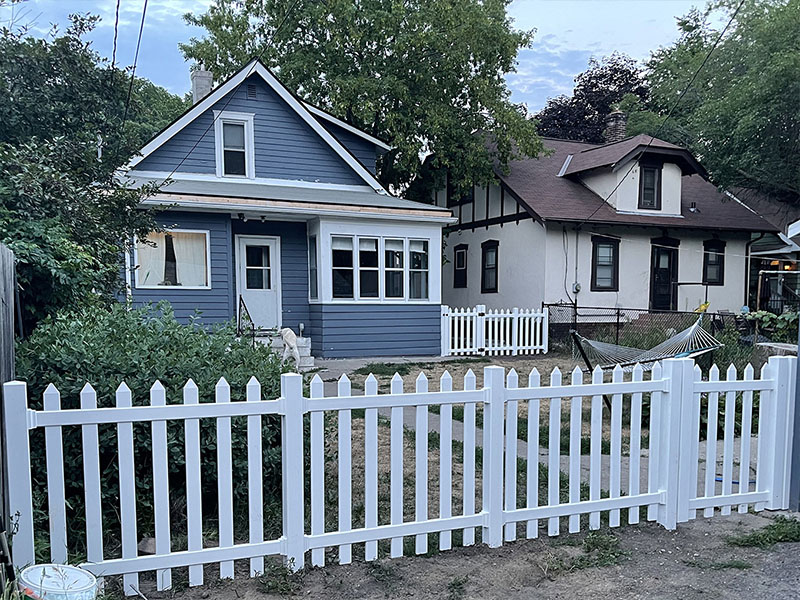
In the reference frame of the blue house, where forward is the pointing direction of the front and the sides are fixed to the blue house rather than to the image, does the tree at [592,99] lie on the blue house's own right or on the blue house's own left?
on the blue house's own left

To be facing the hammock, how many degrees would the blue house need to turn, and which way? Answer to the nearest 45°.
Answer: approximately 45° to its left

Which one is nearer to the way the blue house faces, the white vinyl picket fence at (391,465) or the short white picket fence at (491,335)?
the white vinyl picket fence

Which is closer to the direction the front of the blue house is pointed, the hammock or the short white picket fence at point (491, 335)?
the hammock

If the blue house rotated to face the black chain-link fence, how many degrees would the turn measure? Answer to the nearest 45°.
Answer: approximately 90° to its left

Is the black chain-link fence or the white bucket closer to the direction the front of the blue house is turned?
the white bucket

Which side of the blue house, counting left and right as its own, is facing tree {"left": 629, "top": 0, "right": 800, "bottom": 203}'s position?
left

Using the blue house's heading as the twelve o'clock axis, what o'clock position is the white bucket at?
The white bucket is roughly at 12 o'clock from the blue house.

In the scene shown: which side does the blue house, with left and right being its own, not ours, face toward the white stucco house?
left

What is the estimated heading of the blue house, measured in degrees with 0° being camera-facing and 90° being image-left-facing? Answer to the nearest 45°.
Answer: approximately 0°

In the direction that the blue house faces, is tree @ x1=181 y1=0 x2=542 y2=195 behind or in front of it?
behind

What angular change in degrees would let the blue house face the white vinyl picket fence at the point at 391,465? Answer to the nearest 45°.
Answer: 0° — it already faces it

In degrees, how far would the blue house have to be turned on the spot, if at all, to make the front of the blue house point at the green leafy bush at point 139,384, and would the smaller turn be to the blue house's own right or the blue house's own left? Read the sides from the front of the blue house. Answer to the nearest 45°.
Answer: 0° — it already faces it
